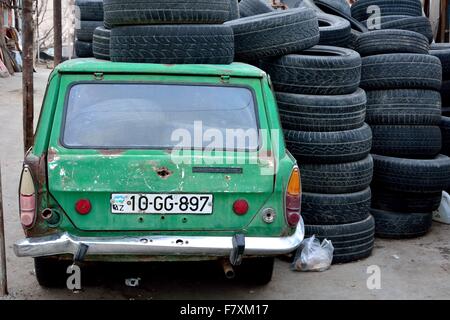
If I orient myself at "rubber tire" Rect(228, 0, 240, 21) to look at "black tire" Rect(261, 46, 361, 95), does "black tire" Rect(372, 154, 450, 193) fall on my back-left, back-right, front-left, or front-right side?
front-left

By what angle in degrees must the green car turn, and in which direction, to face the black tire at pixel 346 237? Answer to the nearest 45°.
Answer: approximately 135° to its right

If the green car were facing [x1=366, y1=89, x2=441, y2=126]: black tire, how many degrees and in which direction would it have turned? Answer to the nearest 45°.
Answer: approximately 45° to its right

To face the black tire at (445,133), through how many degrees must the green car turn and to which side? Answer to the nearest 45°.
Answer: approximately 45° to its right

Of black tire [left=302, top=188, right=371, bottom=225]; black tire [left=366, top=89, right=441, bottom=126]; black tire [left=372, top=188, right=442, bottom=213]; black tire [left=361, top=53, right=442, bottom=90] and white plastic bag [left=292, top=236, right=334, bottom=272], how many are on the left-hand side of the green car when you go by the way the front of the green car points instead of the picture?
0

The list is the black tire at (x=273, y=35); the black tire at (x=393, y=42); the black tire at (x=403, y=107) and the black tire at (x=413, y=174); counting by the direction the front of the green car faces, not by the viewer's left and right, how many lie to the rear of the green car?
0

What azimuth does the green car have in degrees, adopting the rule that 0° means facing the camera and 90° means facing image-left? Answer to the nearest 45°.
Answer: approximately 180°

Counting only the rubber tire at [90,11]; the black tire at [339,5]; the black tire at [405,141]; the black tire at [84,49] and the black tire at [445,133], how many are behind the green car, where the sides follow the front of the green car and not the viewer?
0

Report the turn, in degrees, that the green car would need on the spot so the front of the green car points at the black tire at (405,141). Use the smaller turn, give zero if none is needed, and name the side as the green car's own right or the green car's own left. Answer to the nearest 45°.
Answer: approximately 45° to the green car's own right

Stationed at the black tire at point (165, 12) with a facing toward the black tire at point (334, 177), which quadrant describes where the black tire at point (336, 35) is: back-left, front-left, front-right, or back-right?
front-left
